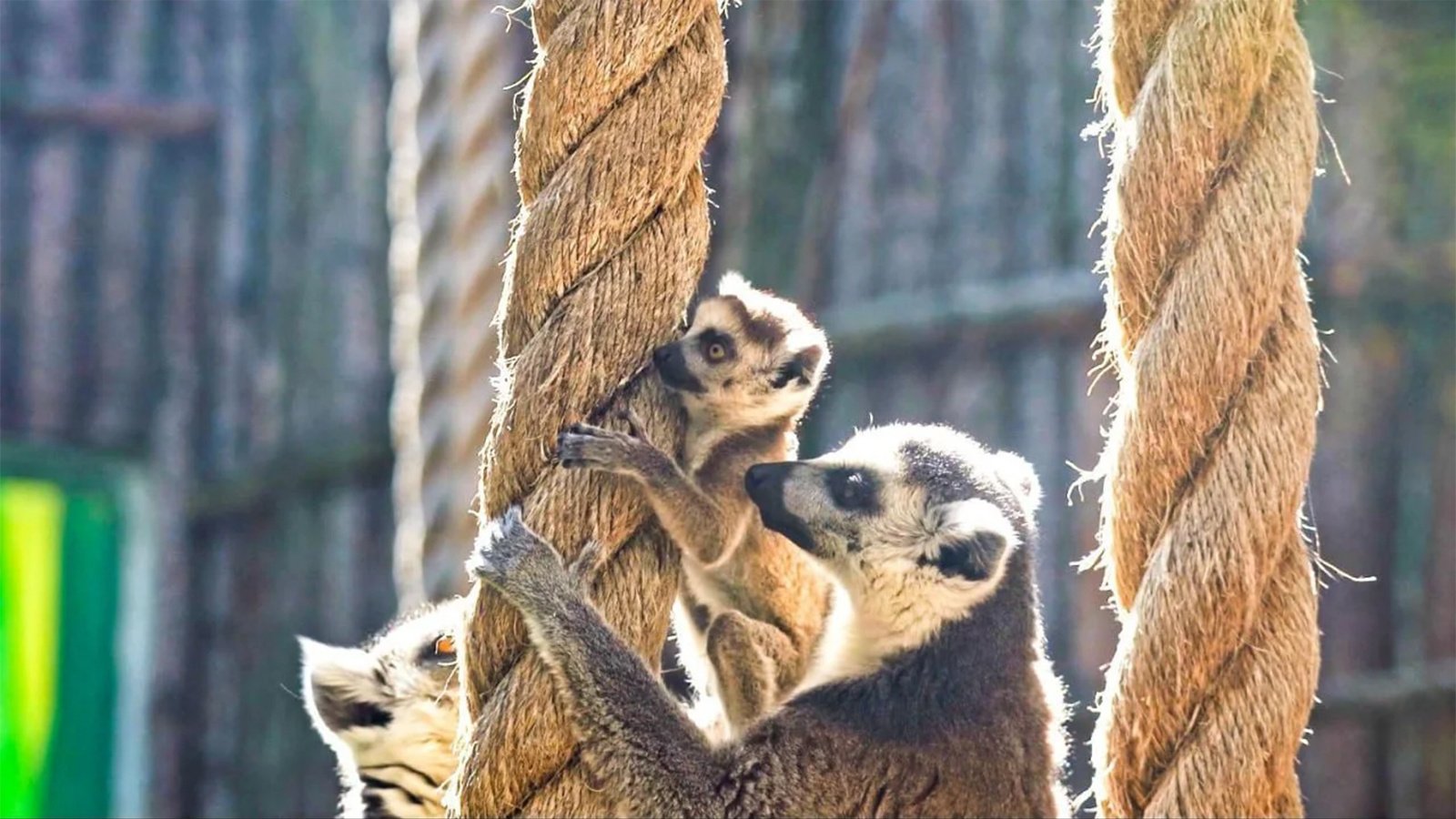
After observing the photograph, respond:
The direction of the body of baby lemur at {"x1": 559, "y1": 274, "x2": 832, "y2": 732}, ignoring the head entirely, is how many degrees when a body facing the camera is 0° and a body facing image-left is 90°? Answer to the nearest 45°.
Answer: approximately 90°

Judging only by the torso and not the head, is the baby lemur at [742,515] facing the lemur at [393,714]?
yes

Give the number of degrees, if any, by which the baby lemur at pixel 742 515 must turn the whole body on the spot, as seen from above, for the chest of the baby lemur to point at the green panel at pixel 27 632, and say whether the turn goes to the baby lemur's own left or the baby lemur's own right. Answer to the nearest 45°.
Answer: approximately 45° to the baby lemur's own right

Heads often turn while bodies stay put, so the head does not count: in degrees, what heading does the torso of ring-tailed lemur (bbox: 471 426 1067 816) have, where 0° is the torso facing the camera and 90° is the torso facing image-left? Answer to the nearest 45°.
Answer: approximately 90°
